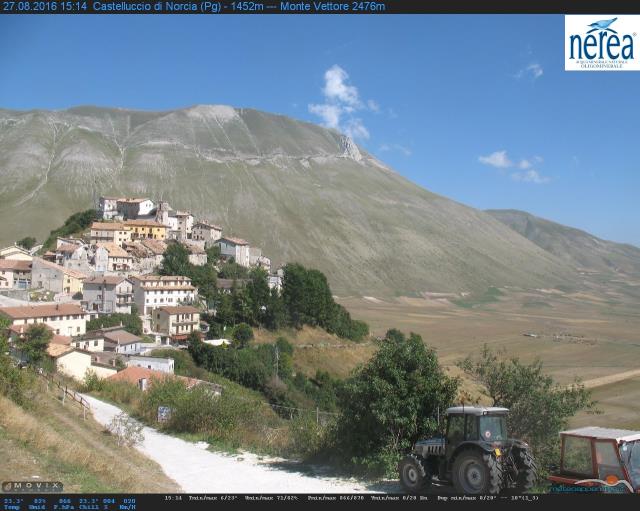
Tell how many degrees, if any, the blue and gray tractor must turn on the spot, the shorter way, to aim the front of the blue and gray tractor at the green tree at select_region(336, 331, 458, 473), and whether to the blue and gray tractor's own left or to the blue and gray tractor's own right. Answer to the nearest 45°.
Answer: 0° — it already faces it

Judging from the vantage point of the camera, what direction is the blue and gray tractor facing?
facing away from the viewer and to the left of the viewer

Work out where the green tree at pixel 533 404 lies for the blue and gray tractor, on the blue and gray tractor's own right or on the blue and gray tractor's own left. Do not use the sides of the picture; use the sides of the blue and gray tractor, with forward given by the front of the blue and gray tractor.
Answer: on the blue and gray tractor's own right

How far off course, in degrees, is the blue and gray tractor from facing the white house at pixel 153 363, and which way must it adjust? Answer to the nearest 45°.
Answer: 0° — it already faces it

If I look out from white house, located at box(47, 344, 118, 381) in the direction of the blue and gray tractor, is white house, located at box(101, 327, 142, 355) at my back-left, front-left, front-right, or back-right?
back-left

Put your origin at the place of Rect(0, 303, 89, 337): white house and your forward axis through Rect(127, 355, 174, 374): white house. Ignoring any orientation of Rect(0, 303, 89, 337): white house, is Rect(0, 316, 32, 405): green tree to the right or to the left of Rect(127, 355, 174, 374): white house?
right

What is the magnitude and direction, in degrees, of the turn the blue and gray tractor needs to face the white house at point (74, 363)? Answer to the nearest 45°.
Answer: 0° — it already faces it
